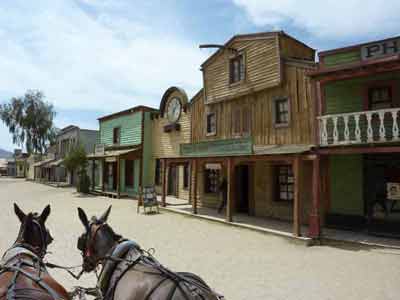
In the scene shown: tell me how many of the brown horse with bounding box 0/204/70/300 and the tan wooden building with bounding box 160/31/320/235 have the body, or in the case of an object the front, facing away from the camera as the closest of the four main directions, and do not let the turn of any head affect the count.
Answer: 1

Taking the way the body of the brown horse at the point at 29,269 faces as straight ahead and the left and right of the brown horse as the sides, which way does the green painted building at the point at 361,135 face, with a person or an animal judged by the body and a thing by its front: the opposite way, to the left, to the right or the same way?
to the left

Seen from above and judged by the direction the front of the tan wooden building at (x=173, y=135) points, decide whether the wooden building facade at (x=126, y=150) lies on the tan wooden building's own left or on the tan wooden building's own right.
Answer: on the tan wooden building's own right

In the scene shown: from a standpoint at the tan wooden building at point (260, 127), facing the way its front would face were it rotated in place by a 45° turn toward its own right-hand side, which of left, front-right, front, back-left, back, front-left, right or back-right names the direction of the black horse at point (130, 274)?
left

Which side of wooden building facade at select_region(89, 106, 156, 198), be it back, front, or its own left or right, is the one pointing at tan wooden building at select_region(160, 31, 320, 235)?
left

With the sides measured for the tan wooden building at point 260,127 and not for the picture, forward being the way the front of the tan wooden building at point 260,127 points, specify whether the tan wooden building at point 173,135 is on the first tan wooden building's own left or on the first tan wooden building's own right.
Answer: on the first tan wooden building's own right

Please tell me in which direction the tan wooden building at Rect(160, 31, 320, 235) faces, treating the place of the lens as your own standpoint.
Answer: facing the viewer and to the left of the viewer

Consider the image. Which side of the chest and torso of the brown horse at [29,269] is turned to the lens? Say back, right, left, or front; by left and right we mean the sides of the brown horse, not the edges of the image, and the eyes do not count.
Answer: back

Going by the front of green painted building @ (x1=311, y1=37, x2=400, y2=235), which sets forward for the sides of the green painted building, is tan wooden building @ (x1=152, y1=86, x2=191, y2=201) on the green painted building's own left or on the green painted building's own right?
on the green painted building's own right

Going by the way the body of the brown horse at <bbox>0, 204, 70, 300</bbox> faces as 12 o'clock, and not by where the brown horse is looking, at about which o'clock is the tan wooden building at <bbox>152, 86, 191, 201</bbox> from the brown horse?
The tan wooden building is roughly at 1 o'clock from the brown horse.

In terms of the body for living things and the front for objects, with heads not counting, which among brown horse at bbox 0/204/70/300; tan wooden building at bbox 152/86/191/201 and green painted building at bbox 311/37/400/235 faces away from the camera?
the brown horse

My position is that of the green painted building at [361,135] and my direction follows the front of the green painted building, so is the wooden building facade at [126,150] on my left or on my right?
on my right

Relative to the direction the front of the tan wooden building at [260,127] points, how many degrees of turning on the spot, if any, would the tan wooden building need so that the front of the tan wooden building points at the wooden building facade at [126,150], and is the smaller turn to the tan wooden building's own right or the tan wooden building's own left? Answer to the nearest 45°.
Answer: approximately 90° to the tan wooden building's own right

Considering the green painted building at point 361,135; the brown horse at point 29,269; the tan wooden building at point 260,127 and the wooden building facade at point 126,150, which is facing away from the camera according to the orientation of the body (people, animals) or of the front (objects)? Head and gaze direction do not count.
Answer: the brown horse
